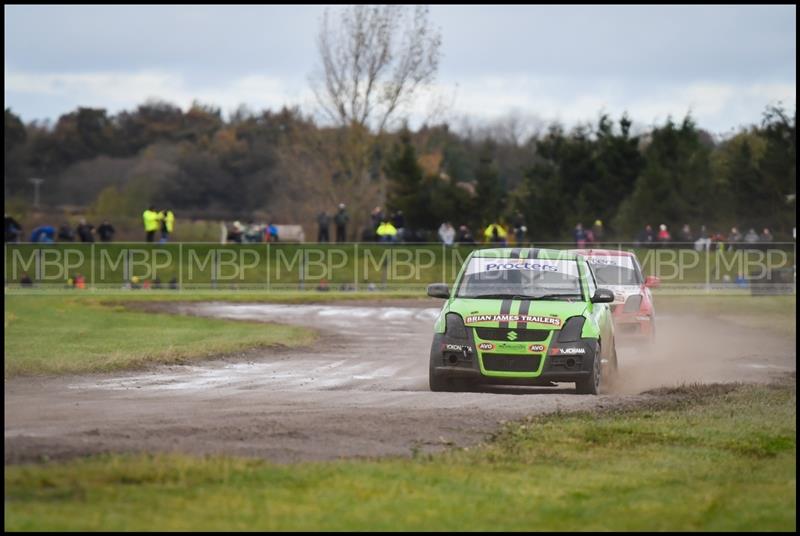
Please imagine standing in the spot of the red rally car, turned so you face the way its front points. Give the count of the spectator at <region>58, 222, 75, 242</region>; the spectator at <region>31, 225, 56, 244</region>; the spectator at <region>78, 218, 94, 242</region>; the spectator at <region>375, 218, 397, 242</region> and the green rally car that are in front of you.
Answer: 1

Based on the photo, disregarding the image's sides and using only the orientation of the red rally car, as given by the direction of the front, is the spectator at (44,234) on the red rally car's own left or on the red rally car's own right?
on the red rally car's own right

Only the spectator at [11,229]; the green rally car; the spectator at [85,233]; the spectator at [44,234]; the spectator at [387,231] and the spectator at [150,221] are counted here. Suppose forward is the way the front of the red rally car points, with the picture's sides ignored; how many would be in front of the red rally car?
1

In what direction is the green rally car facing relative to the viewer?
toward the camera

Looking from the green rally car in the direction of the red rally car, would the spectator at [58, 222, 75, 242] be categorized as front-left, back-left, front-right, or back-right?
front-left

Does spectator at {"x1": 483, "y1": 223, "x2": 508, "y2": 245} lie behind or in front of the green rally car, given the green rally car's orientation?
behind

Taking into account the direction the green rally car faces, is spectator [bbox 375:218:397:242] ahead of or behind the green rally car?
behind

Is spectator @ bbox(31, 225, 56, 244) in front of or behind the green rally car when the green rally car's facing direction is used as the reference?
behind

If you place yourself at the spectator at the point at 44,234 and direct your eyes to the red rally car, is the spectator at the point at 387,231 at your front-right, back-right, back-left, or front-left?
front-left

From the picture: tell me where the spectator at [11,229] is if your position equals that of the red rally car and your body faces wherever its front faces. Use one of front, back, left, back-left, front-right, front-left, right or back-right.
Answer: back-right

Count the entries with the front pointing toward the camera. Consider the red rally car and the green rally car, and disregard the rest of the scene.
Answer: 2

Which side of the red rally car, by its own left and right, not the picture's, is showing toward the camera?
front

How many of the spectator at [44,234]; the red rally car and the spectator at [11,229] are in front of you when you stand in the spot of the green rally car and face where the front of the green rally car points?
0

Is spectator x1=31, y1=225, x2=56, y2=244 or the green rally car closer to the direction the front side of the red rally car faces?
the green rally car

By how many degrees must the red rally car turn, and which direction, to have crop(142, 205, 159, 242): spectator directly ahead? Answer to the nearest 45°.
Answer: approximately 135° to its right

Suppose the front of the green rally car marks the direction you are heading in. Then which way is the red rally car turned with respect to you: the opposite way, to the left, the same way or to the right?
the same way

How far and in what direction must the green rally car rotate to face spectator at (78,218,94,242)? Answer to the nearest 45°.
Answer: approximately 135° to its right
